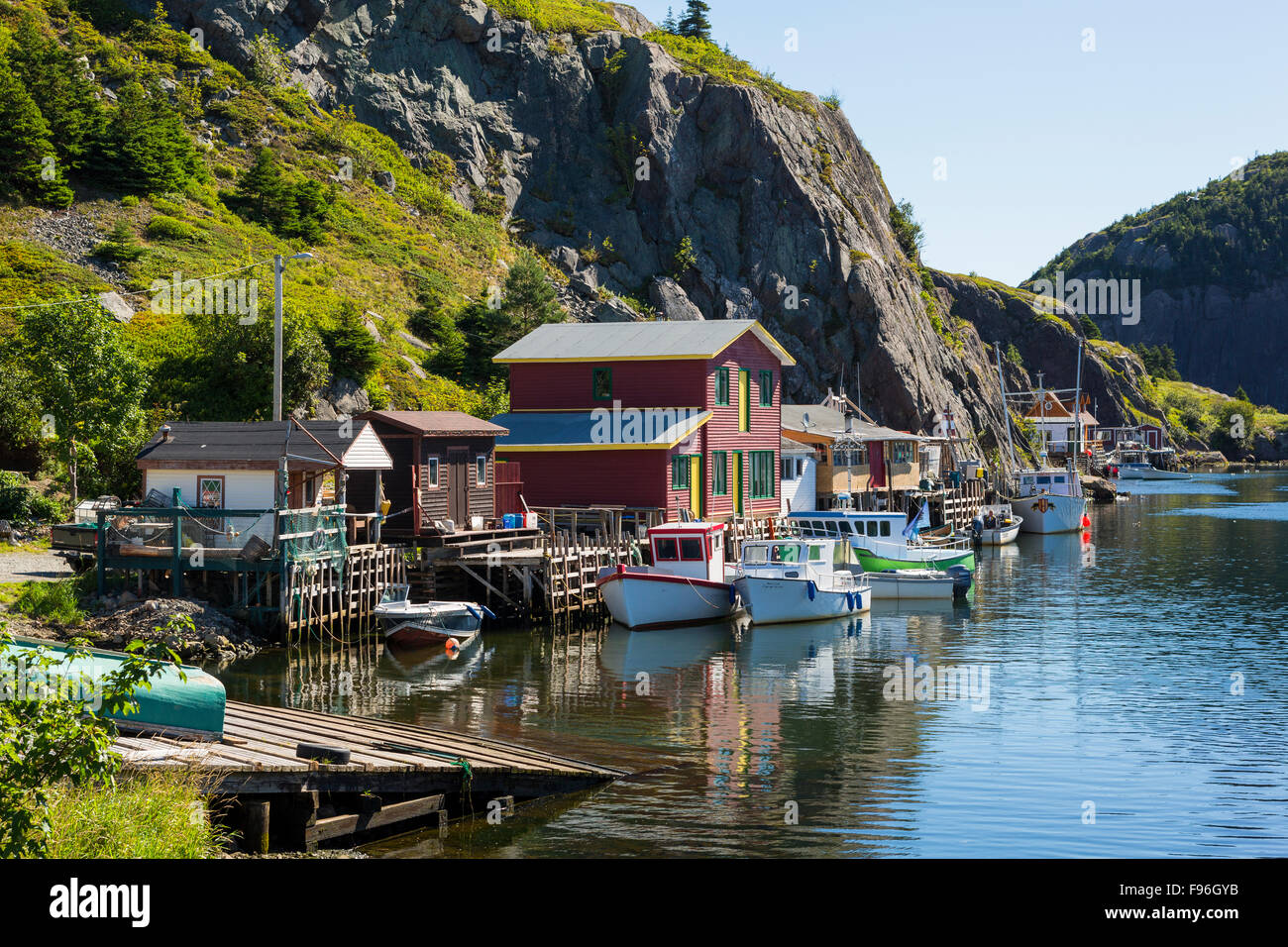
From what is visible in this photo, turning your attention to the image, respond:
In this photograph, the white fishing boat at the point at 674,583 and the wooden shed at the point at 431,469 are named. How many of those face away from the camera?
0

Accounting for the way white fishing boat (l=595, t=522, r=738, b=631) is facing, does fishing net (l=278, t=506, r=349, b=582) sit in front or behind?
in front

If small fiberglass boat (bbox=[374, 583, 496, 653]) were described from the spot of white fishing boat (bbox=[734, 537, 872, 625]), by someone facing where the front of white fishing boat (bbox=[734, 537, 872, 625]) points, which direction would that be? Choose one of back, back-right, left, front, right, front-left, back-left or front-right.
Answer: front

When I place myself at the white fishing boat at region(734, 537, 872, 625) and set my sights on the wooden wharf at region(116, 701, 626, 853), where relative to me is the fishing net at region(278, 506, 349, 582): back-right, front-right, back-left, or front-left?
front-right

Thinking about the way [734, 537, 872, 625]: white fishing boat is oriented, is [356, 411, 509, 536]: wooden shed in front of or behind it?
in front

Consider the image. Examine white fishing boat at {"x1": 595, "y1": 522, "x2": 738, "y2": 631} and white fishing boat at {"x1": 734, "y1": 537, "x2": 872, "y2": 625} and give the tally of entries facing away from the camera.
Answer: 0

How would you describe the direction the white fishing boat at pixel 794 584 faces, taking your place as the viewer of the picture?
facing the viewer and to the left of the viewer

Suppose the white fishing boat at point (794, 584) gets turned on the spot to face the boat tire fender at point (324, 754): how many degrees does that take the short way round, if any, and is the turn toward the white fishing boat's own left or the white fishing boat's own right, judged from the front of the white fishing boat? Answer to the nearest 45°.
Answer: approximately 45° to the white fishing boat's own left

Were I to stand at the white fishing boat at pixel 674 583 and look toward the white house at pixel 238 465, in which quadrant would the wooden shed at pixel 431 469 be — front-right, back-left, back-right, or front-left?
front-right

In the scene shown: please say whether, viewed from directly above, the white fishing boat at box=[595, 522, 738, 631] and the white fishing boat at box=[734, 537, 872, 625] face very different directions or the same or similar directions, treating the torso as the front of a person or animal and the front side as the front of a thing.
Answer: same or similar directions

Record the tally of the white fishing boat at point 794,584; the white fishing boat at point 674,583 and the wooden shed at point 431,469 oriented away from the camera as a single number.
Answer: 0

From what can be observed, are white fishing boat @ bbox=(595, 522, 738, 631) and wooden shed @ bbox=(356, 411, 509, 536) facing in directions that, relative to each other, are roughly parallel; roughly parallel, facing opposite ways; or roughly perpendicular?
roughly perpendicular

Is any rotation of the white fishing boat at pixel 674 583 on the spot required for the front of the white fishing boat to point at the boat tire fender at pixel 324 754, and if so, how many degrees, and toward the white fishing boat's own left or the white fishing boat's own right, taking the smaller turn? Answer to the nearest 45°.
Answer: approximately 45° to the white fishing boat's own left

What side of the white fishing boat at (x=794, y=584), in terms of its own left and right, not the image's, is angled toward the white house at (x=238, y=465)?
front
